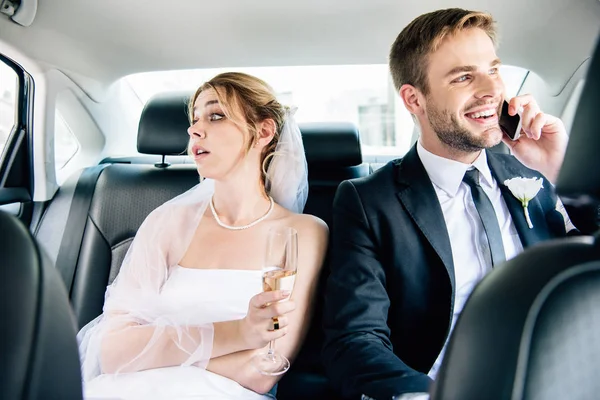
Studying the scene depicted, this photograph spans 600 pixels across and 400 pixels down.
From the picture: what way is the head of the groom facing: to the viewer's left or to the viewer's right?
to the viewer's right

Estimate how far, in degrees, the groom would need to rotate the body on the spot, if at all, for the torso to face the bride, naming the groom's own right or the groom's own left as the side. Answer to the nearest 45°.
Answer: approximately 135° to the groom's own right

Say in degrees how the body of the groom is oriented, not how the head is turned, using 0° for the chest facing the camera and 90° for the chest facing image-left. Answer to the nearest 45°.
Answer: approximately 315°
